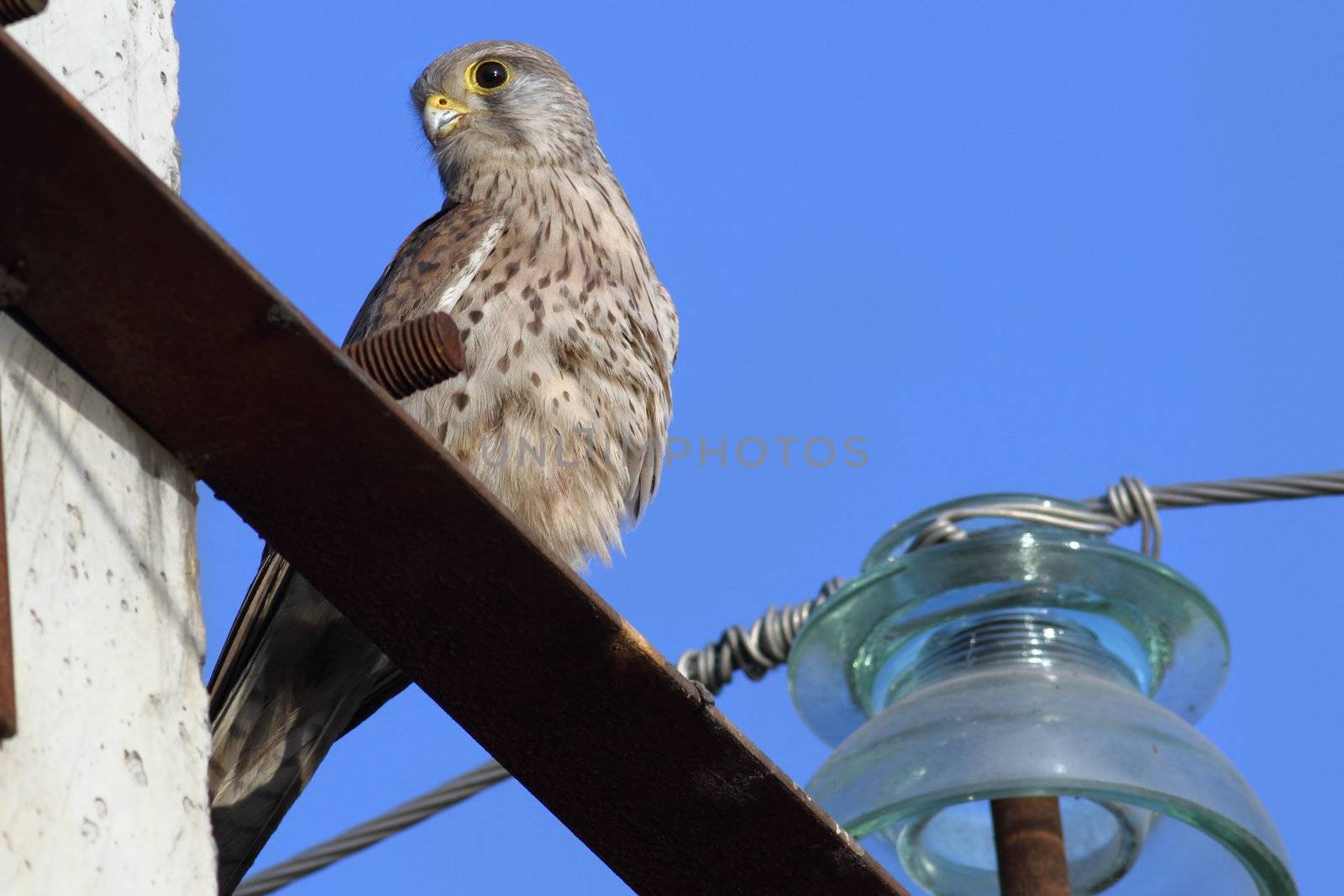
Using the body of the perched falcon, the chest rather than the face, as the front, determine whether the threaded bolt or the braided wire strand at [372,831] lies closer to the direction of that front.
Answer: the threaded bolt

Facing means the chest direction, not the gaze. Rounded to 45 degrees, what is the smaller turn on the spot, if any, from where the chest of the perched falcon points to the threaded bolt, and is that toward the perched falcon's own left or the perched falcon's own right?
approximately 45° to the perched falcon's own right

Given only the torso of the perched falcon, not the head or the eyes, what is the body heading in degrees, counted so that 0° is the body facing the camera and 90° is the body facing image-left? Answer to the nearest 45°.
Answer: approximately 315°
